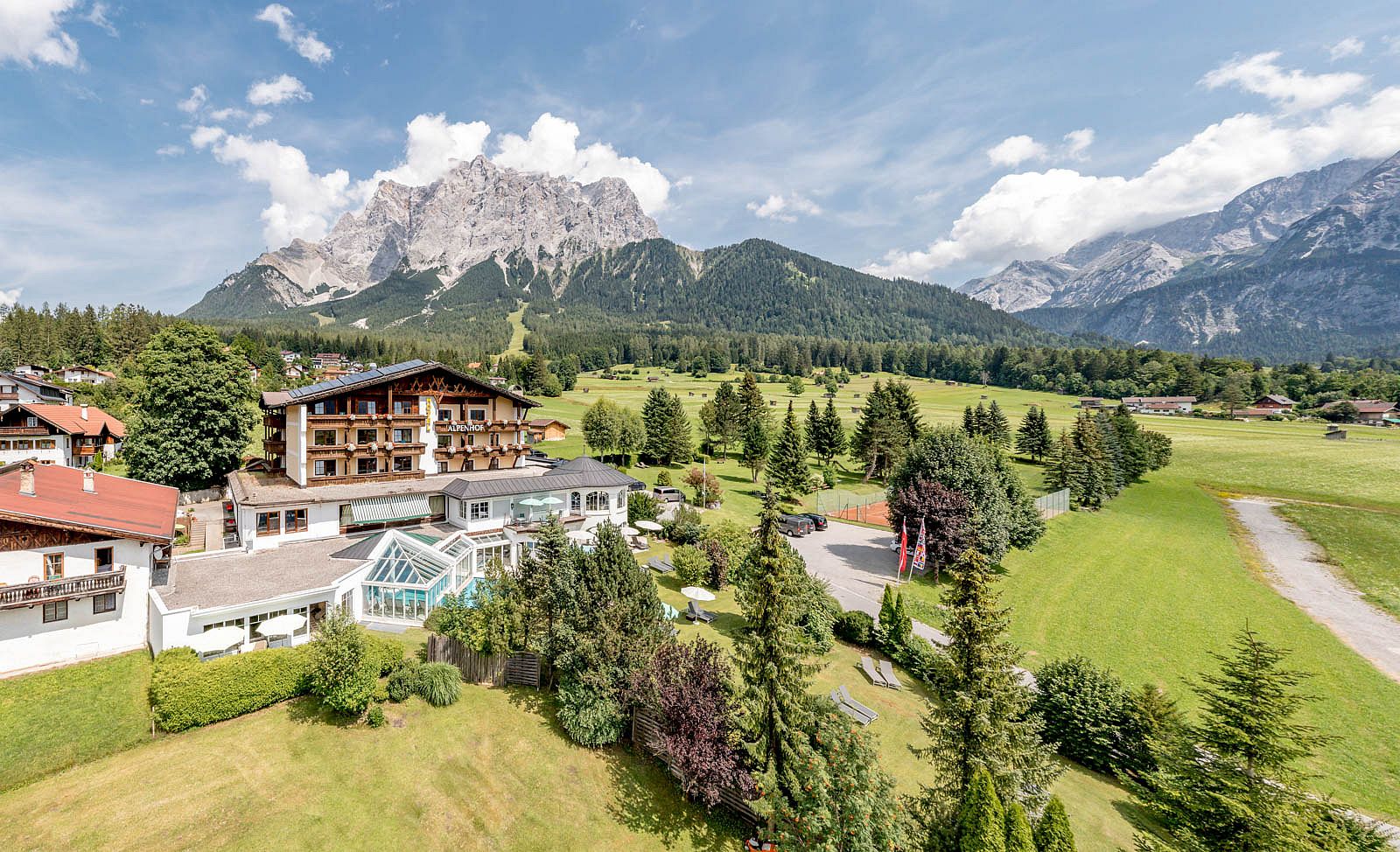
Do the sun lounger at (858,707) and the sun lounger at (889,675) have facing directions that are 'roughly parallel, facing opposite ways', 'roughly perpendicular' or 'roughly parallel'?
roughly parallel

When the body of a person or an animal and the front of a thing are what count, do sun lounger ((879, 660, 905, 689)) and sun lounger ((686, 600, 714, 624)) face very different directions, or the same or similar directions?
same or similar directions

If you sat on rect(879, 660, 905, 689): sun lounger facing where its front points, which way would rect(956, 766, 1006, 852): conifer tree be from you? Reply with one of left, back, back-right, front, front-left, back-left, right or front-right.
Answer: front-right

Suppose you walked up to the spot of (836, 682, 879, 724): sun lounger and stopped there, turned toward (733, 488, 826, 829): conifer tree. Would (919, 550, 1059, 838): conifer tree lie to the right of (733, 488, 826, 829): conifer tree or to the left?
left

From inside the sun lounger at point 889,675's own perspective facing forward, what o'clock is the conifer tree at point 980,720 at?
The conifer tree is roughly at 1 o'clock from the sun lounger.

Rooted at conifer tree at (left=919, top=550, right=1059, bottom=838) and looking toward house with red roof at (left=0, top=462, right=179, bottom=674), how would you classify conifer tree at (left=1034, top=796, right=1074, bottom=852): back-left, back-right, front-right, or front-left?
back-left

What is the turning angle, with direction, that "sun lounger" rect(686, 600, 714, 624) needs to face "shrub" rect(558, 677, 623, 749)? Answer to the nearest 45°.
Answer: approximately 45° to its right

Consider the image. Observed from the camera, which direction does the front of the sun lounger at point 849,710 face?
facing the viewer and to the right of the viewer

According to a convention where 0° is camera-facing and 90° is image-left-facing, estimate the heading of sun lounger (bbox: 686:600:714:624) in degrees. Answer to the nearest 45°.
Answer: approximately 315°

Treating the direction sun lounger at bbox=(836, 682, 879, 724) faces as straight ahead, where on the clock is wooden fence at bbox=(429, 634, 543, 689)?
The wooden fence is roughly at 4 o'clock from the sun lounger.

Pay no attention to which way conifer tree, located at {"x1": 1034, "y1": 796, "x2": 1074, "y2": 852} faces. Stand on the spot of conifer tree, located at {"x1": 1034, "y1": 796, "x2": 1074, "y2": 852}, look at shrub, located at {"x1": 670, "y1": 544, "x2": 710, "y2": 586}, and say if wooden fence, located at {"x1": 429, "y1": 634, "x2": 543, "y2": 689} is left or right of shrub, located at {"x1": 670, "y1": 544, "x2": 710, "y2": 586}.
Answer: left
